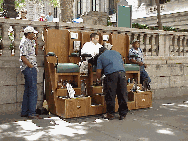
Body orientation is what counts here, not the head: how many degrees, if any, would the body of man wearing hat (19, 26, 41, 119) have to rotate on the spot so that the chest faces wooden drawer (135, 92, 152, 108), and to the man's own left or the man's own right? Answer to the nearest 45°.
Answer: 0° — they already face it

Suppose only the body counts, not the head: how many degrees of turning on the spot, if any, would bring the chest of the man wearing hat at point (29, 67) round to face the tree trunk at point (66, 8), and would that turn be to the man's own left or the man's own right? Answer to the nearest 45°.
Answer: approximately 90° to the man's own left

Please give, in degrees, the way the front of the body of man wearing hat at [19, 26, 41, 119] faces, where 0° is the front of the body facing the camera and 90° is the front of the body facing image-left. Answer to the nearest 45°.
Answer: approximately 270°

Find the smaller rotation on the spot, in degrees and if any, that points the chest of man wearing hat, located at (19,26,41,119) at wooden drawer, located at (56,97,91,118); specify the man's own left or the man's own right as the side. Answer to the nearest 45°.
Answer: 0° — they already face it

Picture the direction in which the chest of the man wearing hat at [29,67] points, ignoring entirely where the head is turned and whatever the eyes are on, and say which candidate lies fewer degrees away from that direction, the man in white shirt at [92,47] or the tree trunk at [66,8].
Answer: the man in white shirt

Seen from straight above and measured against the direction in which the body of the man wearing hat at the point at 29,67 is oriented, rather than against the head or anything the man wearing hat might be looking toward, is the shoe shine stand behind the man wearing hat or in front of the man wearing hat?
in front
